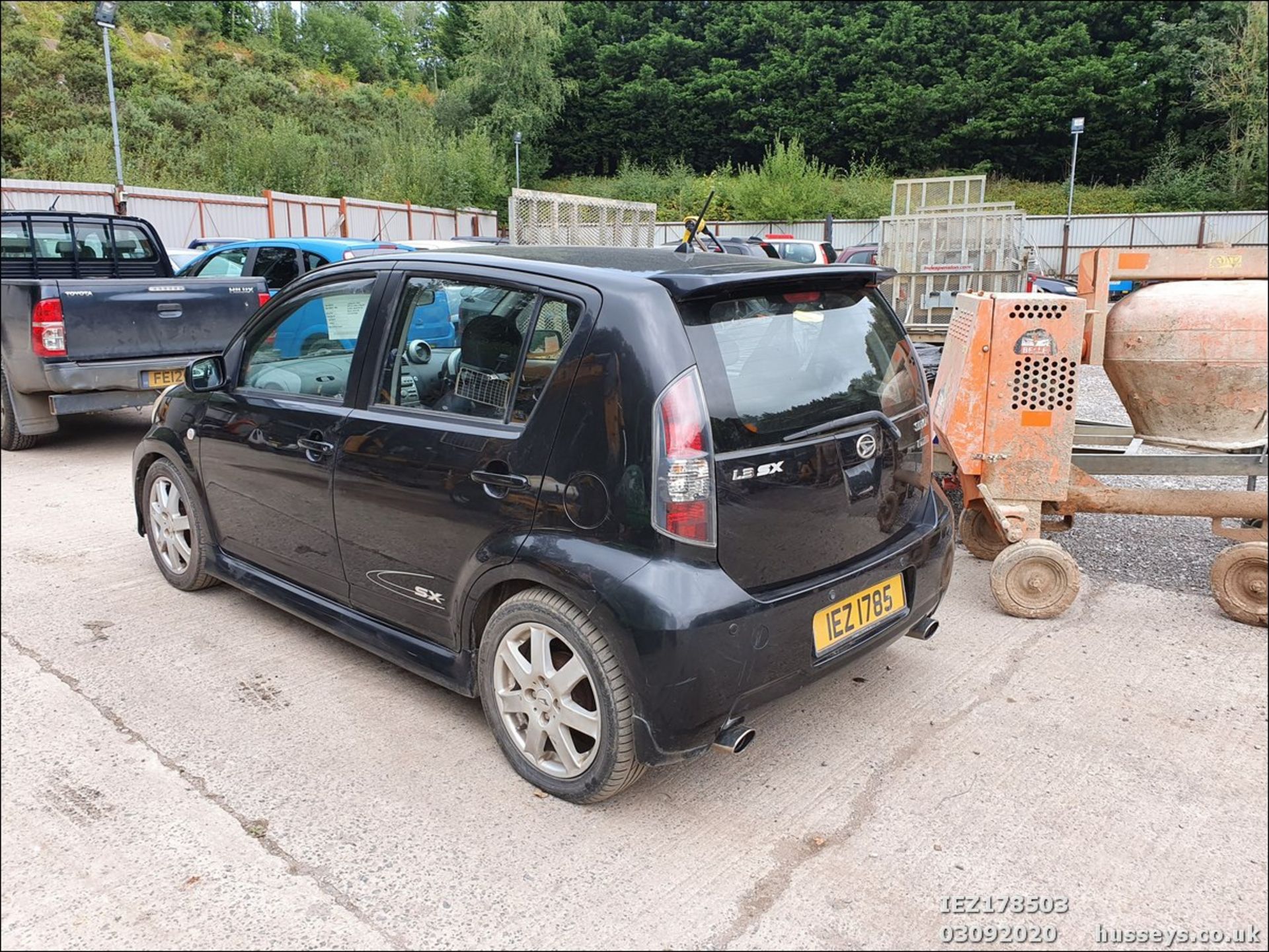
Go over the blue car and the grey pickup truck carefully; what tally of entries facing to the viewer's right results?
0

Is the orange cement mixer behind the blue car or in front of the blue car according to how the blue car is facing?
behind

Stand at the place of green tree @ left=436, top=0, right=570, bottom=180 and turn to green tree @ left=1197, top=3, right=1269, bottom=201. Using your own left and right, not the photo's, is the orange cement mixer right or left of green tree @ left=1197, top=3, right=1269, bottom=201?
right

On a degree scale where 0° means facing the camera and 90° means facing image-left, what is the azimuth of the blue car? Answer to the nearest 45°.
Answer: approximately 135°

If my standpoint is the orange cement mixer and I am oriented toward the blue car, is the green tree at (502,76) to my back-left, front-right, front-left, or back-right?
front-right

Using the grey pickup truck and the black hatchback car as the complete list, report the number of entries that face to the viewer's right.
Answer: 0

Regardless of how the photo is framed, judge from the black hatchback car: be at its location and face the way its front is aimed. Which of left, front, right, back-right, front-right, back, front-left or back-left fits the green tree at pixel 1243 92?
right

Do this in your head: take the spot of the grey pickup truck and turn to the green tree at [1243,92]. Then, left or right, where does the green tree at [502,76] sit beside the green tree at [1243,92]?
left

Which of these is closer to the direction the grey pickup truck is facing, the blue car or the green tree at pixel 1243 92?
the blue car

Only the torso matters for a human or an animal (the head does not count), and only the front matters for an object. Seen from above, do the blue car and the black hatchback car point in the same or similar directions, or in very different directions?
same or similar directions

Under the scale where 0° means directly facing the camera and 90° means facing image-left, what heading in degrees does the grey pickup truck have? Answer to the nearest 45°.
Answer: approximately 135°

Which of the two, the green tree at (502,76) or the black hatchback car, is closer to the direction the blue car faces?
the green tree

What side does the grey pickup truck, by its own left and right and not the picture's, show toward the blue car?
right
